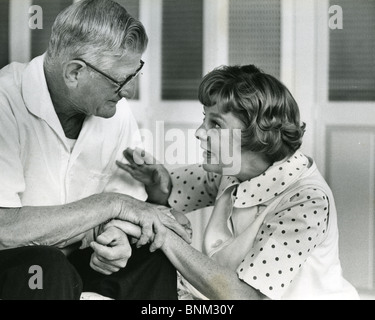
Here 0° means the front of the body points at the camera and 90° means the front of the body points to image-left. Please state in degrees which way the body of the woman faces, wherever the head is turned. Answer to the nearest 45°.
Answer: approximately 90°

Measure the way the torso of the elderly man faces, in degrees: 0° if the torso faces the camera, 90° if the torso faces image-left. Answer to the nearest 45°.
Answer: approximately 315°

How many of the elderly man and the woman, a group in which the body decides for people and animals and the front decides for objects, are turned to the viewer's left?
1

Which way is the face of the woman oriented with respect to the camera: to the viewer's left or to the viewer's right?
to the viewer's left
